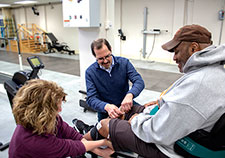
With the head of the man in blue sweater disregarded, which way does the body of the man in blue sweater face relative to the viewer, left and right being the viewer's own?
facing the viewer

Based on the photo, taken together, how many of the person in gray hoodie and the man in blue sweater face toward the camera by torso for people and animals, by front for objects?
1

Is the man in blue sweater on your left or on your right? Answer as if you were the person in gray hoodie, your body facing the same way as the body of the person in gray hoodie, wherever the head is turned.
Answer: on your right

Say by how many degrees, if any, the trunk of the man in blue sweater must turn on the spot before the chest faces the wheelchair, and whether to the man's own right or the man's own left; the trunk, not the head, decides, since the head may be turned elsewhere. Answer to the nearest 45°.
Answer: approximately 45° to the man's own left

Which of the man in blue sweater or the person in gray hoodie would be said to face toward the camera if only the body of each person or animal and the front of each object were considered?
the man in blue sweater

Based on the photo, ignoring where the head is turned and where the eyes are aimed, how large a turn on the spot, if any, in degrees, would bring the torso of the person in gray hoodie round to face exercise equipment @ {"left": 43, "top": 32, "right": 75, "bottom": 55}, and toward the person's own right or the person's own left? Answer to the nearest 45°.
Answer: approximately 45° to the person's own right

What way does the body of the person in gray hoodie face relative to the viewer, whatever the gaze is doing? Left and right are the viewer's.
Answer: facing to the left of the viewer

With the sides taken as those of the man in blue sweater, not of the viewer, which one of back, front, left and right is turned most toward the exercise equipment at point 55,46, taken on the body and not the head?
back

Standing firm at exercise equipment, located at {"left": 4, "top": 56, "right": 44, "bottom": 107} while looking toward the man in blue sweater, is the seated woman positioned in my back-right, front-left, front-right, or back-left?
front-right

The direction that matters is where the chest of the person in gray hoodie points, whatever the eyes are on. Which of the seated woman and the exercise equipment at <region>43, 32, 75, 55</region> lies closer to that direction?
the seated woman

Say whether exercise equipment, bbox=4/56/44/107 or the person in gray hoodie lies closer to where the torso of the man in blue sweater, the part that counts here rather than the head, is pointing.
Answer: the person in gray hoodie

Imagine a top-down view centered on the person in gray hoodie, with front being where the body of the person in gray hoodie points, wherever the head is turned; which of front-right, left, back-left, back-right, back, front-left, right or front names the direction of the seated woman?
front

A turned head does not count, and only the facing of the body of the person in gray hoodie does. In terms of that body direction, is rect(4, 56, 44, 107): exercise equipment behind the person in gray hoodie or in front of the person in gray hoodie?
in front

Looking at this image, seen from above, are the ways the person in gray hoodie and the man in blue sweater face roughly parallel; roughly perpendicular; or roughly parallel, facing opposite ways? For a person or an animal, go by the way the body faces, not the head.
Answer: roughly perpendicular

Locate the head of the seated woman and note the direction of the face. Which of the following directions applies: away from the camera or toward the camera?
away from the camera
